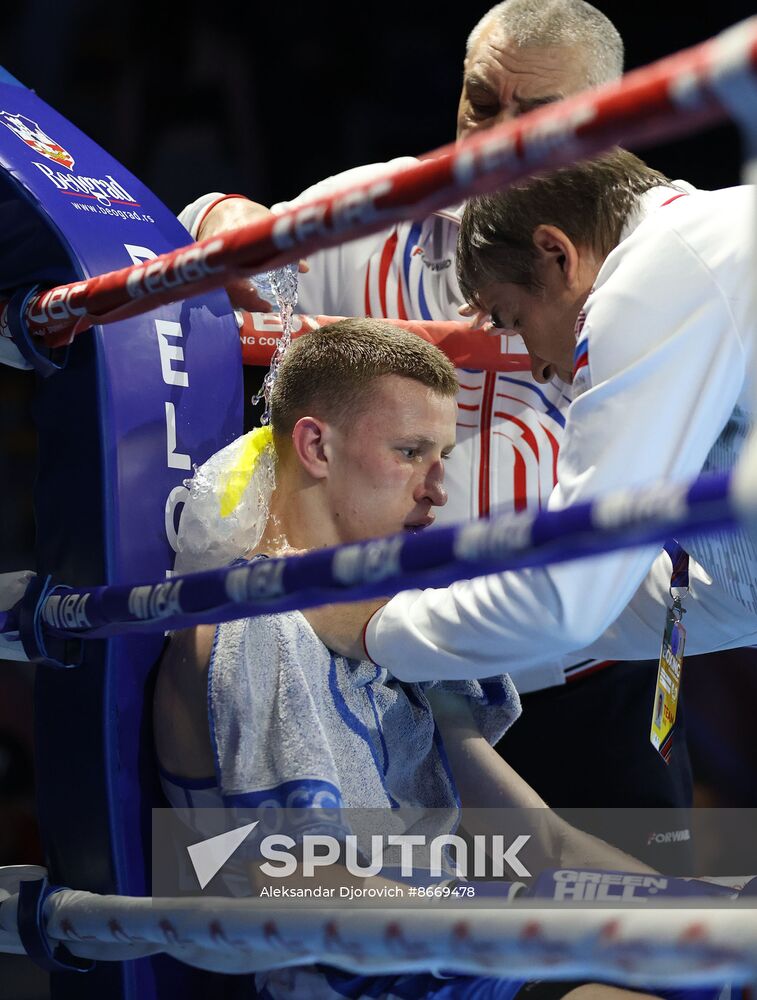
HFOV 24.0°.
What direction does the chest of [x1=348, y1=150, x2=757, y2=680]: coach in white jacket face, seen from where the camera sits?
to the viewer's left

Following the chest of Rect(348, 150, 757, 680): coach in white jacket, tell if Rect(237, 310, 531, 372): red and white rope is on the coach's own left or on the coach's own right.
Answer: on the coach's own right

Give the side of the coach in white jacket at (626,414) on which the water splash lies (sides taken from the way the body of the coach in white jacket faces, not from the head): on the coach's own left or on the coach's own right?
on the coach's own right
